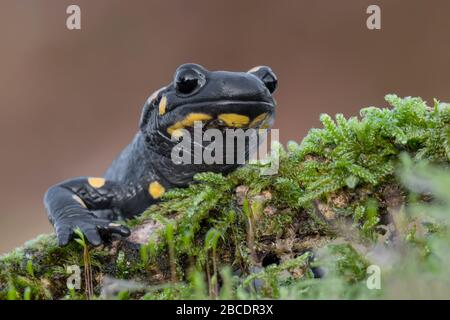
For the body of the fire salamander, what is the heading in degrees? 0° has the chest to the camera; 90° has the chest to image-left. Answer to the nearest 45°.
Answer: approximately 315°
